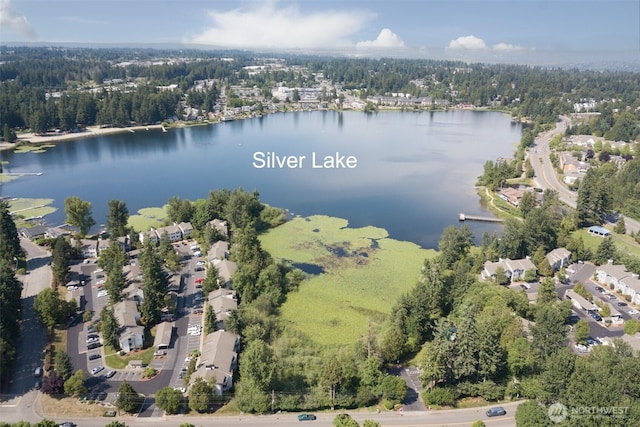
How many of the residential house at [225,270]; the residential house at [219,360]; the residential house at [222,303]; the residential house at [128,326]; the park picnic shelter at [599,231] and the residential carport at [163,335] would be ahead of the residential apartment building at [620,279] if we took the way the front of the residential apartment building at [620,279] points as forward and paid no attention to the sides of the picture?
5

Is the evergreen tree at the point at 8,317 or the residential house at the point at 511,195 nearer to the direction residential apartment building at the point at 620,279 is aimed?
the evergreen tree

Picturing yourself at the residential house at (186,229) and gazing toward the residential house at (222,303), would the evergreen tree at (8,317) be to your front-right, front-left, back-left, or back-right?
front-right

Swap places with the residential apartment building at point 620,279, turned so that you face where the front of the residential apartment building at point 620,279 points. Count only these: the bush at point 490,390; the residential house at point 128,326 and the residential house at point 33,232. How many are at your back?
0

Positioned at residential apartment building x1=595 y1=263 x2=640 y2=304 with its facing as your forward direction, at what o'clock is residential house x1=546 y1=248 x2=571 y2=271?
residential house x1=546 y1=248 x2=571 y2=271 is roughly at 2 o'clock from residential apartment building x1=595 y1=263 x2=640 y2=304.

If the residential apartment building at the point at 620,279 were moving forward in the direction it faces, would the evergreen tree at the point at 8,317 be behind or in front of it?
in front

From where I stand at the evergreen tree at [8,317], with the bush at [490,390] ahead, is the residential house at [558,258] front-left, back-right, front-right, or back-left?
front-left

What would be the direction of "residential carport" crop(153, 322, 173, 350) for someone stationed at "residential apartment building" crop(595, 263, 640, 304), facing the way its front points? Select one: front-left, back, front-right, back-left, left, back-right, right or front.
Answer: front

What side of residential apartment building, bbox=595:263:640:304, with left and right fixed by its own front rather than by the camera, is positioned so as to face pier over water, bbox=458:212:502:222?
right

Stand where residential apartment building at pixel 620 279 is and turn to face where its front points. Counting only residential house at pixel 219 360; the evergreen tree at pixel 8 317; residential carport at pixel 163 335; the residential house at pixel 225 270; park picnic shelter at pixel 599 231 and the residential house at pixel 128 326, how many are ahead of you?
5

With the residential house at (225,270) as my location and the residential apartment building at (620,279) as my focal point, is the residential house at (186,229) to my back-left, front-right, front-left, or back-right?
back-left

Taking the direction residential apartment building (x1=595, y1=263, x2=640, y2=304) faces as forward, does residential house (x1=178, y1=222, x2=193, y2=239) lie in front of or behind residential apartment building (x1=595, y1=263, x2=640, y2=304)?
in front

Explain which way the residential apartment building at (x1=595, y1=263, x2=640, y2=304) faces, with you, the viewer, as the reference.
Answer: facing the viewer and to the left of the viewer

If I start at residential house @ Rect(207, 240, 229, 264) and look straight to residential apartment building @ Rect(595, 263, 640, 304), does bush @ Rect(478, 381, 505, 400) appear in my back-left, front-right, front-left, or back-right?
front-right

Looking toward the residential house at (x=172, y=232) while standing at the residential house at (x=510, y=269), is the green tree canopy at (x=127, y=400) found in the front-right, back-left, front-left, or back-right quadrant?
front-left

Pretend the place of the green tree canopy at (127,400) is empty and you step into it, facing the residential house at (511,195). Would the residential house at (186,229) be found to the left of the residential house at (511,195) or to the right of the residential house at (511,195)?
left

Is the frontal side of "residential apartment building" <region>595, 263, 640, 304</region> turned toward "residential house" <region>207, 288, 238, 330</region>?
yes
